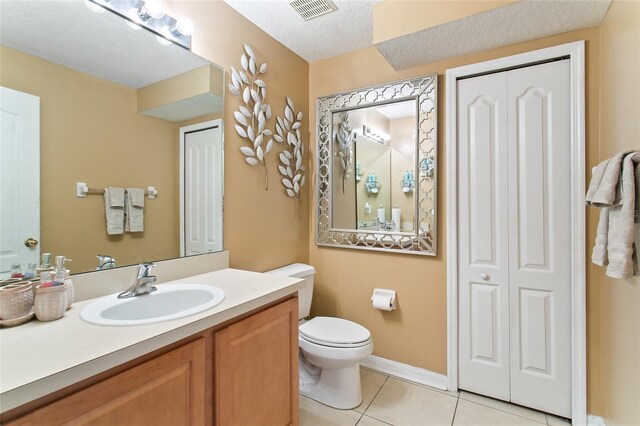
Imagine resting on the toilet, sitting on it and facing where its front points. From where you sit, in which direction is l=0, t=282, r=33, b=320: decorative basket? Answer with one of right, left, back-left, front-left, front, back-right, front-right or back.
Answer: right

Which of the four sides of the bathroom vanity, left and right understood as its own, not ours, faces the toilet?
left

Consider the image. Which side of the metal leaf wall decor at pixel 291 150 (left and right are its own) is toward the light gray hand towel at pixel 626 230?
front

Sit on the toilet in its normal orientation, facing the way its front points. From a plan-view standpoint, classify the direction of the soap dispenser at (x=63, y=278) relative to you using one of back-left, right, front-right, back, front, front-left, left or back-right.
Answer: right

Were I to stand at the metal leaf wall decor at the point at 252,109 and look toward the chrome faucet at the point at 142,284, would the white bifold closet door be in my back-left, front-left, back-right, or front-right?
back-left

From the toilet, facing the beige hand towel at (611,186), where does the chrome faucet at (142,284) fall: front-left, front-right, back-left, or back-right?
back-right

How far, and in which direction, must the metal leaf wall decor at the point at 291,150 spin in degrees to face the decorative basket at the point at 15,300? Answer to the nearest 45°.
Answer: approximately 90° to its right

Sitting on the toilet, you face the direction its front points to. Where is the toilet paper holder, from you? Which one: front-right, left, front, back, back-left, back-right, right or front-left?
left

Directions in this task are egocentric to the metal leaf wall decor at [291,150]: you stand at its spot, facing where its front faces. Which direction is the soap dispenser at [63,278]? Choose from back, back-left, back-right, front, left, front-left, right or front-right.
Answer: right

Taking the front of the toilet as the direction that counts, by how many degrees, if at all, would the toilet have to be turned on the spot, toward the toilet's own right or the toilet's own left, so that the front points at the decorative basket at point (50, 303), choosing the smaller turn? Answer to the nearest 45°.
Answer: approximately 90° to the toilet's own right

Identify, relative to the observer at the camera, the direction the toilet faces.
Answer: facing the viewer and to the right of the viewer
